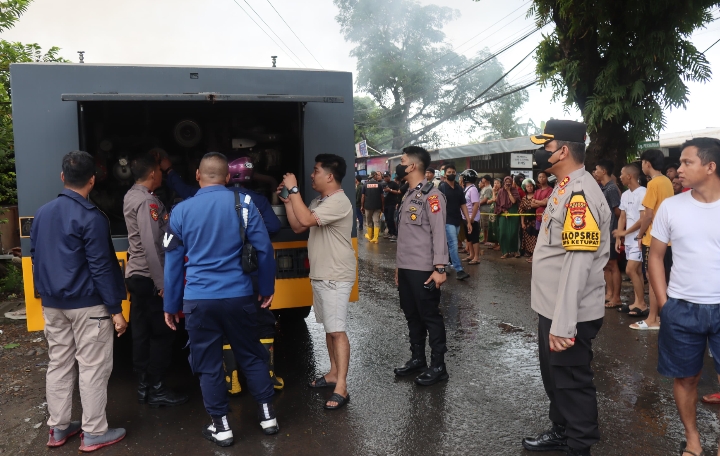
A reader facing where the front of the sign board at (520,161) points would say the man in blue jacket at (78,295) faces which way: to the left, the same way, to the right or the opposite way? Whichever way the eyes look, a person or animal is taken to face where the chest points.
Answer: the opposite way

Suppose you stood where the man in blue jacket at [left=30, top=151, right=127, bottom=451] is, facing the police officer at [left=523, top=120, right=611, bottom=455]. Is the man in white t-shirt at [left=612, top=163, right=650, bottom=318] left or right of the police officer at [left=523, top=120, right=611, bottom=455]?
left

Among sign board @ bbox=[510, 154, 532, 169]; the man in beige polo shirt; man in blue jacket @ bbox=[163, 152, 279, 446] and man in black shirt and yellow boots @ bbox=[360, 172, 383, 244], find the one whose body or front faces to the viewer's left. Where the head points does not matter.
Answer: the man in beige polo shirt

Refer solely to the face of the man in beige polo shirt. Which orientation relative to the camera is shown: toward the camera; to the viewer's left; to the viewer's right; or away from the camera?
to the viewer's left

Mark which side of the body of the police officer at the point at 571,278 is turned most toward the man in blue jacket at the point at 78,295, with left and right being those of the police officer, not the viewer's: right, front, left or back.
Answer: front

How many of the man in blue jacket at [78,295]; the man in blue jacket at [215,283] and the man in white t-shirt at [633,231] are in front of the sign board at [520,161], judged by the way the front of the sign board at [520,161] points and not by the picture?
3

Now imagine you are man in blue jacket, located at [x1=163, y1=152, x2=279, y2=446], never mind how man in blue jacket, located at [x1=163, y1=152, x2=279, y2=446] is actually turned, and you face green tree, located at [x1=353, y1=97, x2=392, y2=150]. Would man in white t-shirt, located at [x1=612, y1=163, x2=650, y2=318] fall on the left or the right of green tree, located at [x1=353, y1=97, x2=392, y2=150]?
right

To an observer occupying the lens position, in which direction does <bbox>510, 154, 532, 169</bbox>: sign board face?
facing the viewer

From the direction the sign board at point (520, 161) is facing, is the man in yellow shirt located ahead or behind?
ahead

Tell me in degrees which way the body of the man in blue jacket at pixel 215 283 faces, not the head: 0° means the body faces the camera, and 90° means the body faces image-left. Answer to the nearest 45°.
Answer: approximately 180°

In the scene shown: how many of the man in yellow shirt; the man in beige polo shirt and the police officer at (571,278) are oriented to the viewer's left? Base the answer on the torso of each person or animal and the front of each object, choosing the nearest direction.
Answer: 3

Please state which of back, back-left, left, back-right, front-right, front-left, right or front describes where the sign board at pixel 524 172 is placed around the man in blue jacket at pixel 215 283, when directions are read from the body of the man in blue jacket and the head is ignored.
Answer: front-right

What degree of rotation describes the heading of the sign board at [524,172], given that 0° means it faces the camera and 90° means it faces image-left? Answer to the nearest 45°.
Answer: approximately 0°

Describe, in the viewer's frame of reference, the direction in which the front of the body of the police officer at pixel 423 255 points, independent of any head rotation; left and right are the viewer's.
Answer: facing the viewer and to the left of the viewer

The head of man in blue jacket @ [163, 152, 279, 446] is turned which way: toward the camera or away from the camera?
away from the camera

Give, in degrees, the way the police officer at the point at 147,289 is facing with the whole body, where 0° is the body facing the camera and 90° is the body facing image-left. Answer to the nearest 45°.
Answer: approximately 270°
